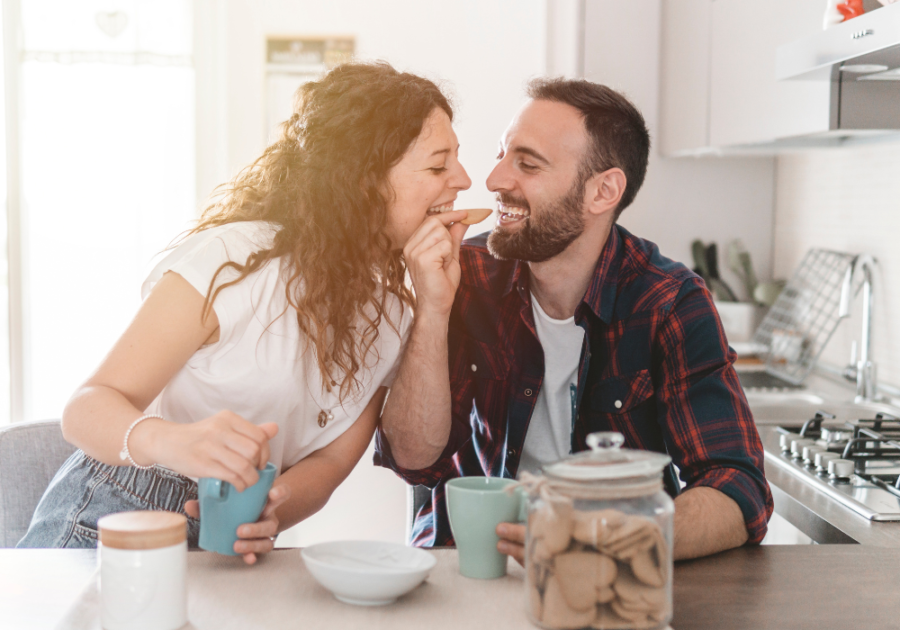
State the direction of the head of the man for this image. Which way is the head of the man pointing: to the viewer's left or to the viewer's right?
to the viewer's left

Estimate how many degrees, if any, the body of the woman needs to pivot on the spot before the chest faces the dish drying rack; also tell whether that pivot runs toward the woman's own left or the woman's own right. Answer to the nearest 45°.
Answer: approximately 90° to the woman's own left

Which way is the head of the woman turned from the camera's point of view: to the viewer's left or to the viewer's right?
to the viewer's right

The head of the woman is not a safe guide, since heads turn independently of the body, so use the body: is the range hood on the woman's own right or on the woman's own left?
on the woman's own left

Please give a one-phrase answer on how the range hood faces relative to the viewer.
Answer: facing the viewer and to the left of the viewer

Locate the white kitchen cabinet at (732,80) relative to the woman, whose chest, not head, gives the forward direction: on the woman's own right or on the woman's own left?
on the woman's own left

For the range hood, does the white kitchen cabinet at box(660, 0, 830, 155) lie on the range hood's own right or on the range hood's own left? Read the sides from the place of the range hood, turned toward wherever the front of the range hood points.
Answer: on the range hood's own right

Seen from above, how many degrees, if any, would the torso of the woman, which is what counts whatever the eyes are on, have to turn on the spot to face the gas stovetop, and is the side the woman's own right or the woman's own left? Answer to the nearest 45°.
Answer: approximately 45° to the woman's own left

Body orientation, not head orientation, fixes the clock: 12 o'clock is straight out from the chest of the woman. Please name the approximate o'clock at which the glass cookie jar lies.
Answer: The glass cookie jar is roughly at 1 o'clock from the woman.

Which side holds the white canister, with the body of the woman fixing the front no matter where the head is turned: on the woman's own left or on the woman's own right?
on the woman's own right

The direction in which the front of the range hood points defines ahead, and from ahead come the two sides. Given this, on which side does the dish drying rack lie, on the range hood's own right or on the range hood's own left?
on the range hood's own right

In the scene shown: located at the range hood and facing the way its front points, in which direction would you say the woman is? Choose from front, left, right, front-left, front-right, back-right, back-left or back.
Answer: front

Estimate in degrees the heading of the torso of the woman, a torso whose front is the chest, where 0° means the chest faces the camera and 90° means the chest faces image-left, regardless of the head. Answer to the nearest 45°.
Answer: approximately 315°
